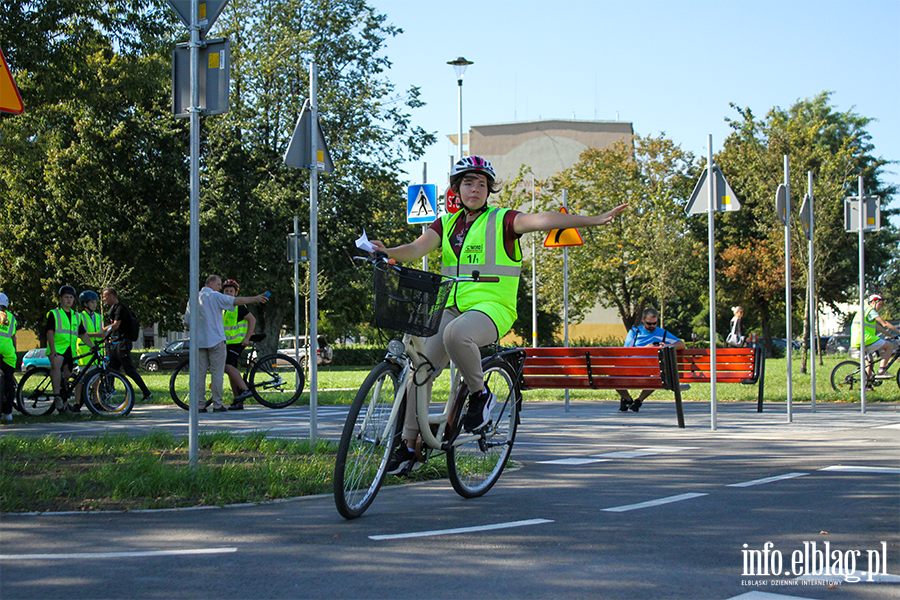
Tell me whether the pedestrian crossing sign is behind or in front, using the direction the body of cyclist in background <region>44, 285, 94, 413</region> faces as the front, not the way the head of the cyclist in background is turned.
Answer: in front

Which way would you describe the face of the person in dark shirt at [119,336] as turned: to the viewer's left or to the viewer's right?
to the viewer's left

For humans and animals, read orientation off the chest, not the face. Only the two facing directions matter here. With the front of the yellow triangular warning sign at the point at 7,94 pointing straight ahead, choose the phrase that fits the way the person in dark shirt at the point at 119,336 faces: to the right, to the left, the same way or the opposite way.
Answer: to the right

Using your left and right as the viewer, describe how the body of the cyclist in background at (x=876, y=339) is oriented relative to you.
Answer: facing to the right of the viewer

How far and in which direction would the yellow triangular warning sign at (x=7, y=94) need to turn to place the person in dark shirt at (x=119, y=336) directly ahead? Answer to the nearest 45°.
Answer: approximately 180°

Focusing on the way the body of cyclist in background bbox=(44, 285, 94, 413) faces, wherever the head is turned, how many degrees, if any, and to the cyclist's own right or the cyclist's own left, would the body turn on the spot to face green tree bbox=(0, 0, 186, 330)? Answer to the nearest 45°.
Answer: approximately 135° to the cyclist's own left

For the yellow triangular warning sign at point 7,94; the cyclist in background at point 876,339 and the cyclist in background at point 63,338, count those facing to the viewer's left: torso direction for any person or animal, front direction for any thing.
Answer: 0

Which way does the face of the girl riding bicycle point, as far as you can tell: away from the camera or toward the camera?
toward the camera

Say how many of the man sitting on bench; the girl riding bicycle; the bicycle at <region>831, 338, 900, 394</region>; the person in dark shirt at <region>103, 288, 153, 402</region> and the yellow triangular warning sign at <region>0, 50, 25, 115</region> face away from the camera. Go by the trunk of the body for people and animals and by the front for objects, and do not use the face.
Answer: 0

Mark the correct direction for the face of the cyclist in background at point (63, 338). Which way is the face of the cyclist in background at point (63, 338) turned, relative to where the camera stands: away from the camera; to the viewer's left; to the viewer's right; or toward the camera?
toward the camera

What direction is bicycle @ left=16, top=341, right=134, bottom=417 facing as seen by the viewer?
to the viewer's right

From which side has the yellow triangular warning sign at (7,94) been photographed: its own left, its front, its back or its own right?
front

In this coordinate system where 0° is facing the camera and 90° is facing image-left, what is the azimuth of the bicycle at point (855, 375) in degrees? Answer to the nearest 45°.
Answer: approximately 270°

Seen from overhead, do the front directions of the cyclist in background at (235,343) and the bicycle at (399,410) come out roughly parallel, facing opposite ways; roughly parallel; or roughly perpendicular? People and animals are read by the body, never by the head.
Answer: roughly parallel

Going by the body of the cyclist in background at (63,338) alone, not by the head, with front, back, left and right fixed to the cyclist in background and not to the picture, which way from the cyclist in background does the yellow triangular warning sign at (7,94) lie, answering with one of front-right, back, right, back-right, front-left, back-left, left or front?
front-right

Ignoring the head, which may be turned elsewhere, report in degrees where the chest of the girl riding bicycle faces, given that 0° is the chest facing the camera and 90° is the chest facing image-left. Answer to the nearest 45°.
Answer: approximately 45°

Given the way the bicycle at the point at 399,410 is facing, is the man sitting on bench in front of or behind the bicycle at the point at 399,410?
behind
